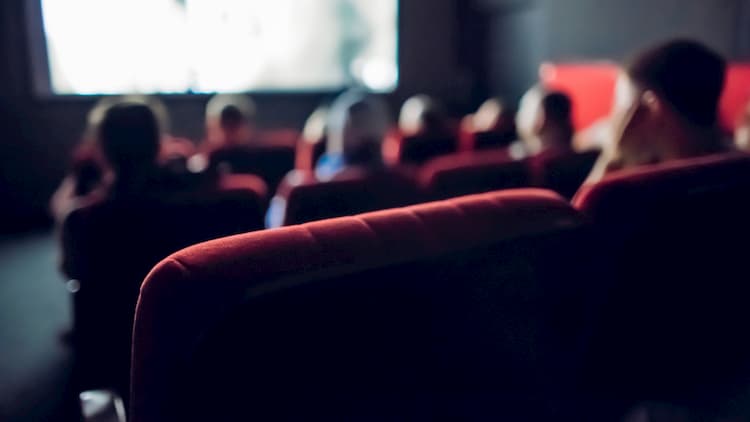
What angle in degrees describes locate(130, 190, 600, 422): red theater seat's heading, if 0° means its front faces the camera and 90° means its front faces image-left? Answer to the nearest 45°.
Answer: approximately 135°

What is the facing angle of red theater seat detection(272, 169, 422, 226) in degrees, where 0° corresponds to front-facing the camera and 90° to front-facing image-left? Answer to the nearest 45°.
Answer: approximately 135°

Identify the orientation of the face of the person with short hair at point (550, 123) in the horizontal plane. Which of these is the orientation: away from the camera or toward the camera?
away from the camera

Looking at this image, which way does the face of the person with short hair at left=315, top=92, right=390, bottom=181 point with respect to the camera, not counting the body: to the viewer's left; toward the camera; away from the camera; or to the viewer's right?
away from the camera

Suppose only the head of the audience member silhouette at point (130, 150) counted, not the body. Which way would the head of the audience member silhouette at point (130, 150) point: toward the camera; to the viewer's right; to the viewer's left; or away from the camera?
away from the camera

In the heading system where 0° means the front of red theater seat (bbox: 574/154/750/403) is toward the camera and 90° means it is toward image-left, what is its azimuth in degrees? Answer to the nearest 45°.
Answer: approximately 135°

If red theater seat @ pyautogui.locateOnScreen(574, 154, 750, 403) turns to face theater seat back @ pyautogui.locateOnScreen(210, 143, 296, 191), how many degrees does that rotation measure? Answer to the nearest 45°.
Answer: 0° — it already faces it

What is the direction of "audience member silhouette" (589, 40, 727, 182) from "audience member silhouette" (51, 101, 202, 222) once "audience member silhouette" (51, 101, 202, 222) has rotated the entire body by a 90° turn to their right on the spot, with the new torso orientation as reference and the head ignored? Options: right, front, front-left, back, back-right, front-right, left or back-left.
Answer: front-right

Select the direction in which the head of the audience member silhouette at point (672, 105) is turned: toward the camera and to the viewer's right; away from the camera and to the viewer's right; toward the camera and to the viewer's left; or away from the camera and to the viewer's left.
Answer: away from the camera and to the viewer's left

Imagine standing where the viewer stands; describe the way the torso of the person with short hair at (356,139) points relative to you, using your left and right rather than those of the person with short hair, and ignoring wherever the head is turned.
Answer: facing away from the viewer and to the left of the viewer
